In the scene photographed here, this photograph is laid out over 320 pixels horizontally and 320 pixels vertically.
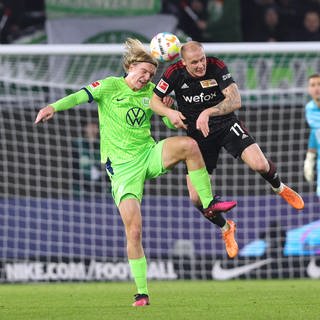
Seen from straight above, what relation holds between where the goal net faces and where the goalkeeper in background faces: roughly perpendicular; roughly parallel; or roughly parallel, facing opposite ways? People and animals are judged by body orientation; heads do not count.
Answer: roughly parallel

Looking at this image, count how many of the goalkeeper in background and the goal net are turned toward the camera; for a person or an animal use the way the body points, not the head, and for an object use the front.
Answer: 2

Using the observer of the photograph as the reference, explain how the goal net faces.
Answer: facing the viewer

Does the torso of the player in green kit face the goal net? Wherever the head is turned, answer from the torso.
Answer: no

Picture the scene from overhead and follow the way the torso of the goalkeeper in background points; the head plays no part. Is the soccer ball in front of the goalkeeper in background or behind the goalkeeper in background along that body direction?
in front

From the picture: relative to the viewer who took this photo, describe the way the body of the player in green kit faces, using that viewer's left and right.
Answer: facing the viewer and to the right of the viewer

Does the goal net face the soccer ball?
yes

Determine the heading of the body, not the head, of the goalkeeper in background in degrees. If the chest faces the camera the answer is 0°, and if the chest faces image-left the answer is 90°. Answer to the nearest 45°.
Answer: approximately 0°

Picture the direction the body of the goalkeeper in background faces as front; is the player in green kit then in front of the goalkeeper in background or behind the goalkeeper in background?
in front

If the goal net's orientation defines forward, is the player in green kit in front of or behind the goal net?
in front

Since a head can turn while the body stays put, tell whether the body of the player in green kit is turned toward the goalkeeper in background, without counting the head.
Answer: no
